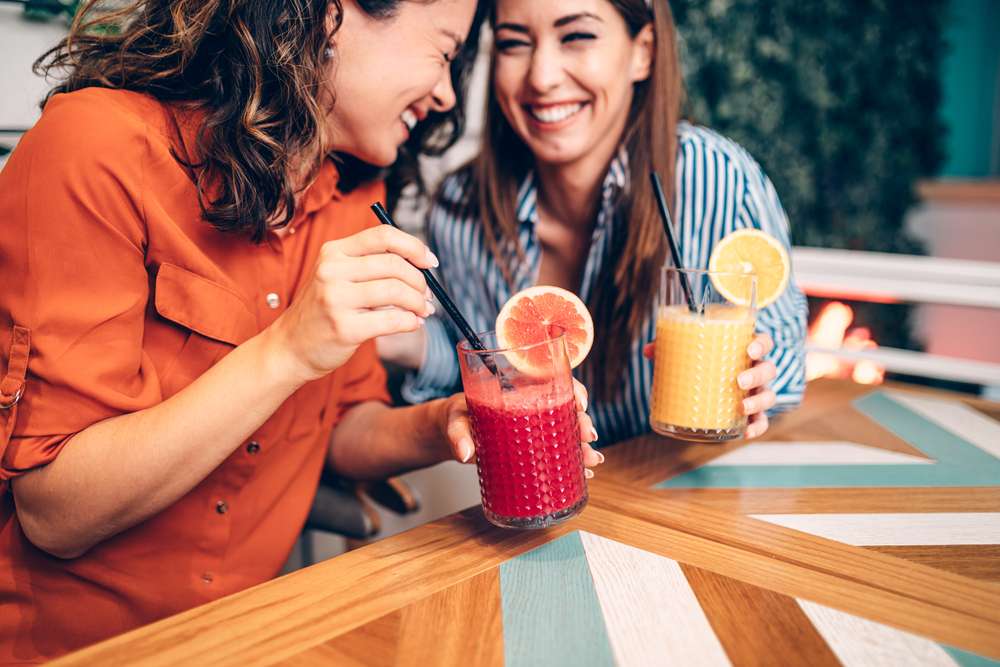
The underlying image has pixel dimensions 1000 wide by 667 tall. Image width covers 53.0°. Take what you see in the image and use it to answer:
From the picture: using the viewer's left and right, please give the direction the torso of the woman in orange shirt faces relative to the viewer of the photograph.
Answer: facing the viewer and to the right of the viewer

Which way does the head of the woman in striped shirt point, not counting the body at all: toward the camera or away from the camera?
toward the camera

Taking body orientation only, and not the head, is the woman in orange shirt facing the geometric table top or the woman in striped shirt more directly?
the geometric table top

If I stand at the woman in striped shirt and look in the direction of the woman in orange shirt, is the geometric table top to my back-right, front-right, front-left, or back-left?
front-left

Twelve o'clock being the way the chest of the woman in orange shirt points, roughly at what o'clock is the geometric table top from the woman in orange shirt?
The geometric table top is roughly at 12 o'clock from the woman in orange shirt.

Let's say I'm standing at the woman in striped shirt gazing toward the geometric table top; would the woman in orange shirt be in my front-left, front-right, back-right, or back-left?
front-right

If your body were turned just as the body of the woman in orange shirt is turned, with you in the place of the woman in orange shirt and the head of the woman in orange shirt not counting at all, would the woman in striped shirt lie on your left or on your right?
on your left
